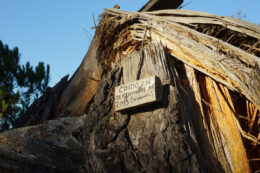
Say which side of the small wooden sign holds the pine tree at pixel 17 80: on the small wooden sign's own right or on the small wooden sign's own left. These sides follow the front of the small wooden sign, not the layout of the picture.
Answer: on the small wooden sign's own right

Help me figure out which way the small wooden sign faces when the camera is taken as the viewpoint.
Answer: facing the viewer and to the left of the viewer
